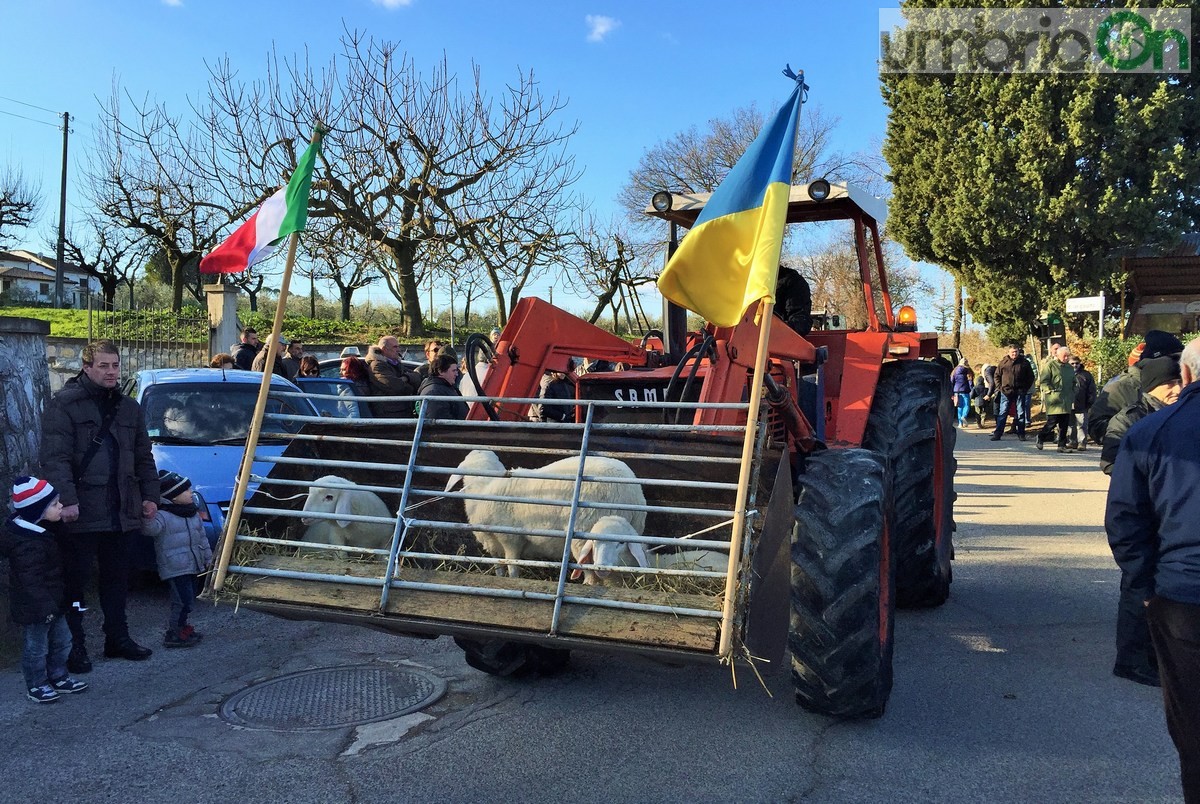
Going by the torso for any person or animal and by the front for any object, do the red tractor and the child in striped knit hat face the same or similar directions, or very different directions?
very different directions

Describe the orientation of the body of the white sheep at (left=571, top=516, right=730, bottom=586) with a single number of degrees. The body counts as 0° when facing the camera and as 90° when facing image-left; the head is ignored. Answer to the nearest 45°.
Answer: approximately 45°

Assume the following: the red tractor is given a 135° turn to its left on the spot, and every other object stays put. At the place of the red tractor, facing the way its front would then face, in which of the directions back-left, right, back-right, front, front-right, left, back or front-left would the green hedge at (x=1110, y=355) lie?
front-left

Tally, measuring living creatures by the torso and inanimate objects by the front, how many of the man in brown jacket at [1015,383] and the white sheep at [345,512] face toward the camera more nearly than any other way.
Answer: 1

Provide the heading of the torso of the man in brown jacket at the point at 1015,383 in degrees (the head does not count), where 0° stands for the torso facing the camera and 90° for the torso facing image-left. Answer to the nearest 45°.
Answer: approximately 0°

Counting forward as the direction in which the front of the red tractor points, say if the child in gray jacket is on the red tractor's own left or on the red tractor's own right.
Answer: on the red tractor's own right

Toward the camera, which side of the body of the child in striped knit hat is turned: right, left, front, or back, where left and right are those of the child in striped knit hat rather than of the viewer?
right

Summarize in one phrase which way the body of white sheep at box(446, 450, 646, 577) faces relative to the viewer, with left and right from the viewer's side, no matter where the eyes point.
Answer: facing to the left of the viewer

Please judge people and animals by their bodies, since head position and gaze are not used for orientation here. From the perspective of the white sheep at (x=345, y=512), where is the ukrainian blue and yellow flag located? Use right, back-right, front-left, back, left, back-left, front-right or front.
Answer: back-left

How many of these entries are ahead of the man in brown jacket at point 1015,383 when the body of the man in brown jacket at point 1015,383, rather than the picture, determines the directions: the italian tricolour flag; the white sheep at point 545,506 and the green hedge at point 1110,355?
2

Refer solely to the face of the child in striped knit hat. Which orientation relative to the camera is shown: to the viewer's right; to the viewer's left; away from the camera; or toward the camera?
to the viewer's right

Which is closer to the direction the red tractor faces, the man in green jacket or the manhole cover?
the manhole cover

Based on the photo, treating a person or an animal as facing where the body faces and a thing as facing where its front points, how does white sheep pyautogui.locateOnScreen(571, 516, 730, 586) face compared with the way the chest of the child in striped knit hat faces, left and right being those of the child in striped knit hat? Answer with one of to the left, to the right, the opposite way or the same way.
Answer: the opposite way
